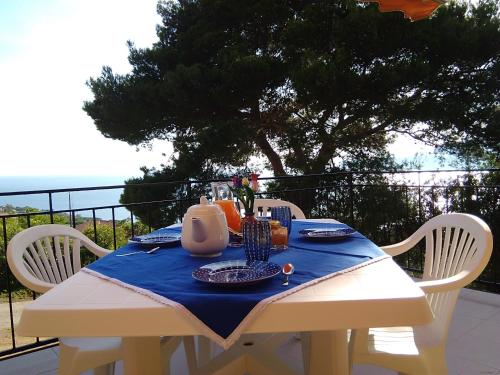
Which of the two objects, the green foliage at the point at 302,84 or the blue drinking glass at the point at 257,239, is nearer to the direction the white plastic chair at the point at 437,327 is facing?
the blue drinking glass

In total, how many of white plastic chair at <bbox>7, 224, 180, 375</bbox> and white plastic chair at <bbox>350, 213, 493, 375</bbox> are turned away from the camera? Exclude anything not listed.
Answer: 0

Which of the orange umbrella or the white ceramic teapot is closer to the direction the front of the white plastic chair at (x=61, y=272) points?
the white ceramic teapot

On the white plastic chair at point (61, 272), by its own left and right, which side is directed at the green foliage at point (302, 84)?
left

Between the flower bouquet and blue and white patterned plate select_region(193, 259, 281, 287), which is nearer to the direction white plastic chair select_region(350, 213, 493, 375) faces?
the blue and white patterned plate

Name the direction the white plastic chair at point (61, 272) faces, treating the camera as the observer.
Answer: facing the viewer and to the right of the viewer

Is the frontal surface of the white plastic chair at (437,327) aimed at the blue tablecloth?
yes

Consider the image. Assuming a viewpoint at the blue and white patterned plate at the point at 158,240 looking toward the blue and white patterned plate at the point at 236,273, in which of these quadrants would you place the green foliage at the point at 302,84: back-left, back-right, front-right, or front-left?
back-left

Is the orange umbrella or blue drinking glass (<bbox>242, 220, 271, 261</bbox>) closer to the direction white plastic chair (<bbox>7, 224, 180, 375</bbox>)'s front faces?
the blue drinking glass

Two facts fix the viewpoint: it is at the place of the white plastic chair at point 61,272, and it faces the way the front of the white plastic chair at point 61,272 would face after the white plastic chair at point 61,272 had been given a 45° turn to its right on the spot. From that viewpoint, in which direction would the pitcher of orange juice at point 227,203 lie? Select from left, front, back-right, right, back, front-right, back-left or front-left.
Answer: left

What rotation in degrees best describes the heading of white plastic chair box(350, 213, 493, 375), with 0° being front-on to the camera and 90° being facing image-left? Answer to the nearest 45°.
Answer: approximately 45°
